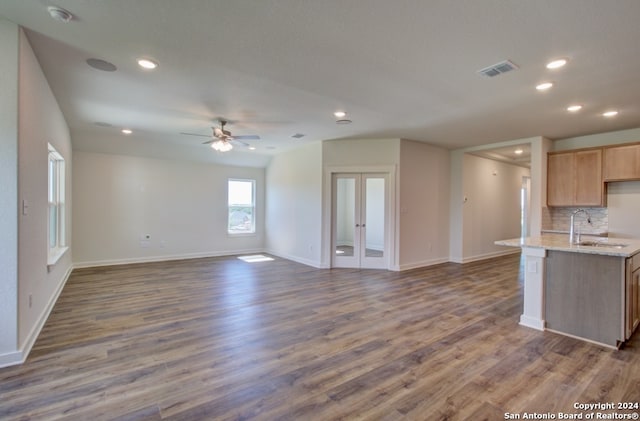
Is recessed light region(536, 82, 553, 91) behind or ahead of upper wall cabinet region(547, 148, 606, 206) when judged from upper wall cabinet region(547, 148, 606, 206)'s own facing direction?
ahead

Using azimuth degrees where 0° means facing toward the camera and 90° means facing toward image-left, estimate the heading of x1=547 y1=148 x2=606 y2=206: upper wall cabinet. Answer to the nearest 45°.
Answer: approximately 0°

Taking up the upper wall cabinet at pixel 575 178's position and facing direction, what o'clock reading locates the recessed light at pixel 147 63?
The recessed light is roughly at 1 o'clock from the upper wall cabinet.

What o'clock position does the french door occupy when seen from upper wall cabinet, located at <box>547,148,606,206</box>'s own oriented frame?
The french door is roughly at 2 o'clock from the upper wall cabinet.

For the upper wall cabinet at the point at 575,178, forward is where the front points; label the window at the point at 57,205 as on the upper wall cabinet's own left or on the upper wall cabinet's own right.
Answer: on the upper wall cabinet's own right

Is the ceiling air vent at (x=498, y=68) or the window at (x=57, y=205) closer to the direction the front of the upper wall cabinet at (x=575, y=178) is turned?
the ceiling air vent

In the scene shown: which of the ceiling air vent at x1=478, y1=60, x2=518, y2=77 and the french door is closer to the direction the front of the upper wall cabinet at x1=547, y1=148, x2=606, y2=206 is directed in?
the ceiling air vent

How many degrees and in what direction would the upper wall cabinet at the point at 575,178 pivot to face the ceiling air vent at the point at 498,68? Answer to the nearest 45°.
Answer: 0° — it already faces it

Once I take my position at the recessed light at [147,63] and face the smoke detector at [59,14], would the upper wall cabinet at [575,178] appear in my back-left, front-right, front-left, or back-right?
back-left

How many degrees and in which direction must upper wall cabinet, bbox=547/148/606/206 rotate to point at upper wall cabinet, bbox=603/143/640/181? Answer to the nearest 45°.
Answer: approximately 90° to its left
